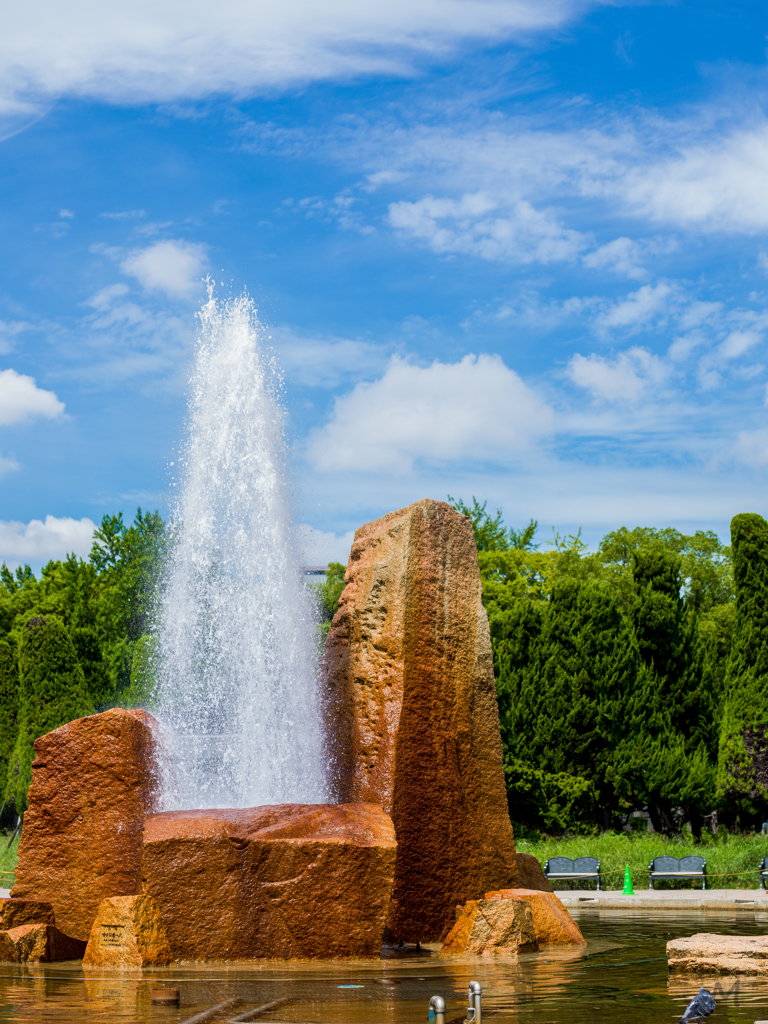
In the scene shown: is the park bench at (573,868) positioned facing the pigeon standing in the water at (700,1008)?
yes

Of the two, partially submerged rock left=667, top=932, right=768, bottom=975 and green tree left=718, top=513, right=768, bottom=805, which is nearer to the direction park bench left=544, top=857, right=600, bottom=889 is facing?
the partially submerged rock

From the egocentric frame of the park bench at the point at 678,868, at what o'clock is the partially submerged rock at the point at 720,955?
The partially submerged rock is roughly at 12 o'clock from the park bench.

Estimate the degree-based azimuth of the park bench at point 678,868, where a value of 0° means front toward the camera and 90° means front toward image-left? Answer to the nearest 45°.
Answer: approximately 0°

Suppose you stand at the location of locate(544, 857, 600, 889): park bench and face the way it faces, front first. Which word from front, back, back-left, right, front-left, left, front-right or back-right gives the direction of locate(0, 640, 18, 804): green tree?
back-right

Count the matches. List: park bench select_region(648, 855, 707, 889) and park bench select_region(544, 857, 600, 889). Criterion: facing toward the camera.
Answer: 2

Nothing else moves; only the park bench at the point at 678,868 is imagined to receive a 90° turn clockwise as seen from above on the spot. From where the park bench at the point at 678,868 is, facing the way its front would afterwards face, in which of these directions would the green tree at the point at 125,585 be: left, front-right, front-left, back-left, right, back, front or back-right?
front-right
